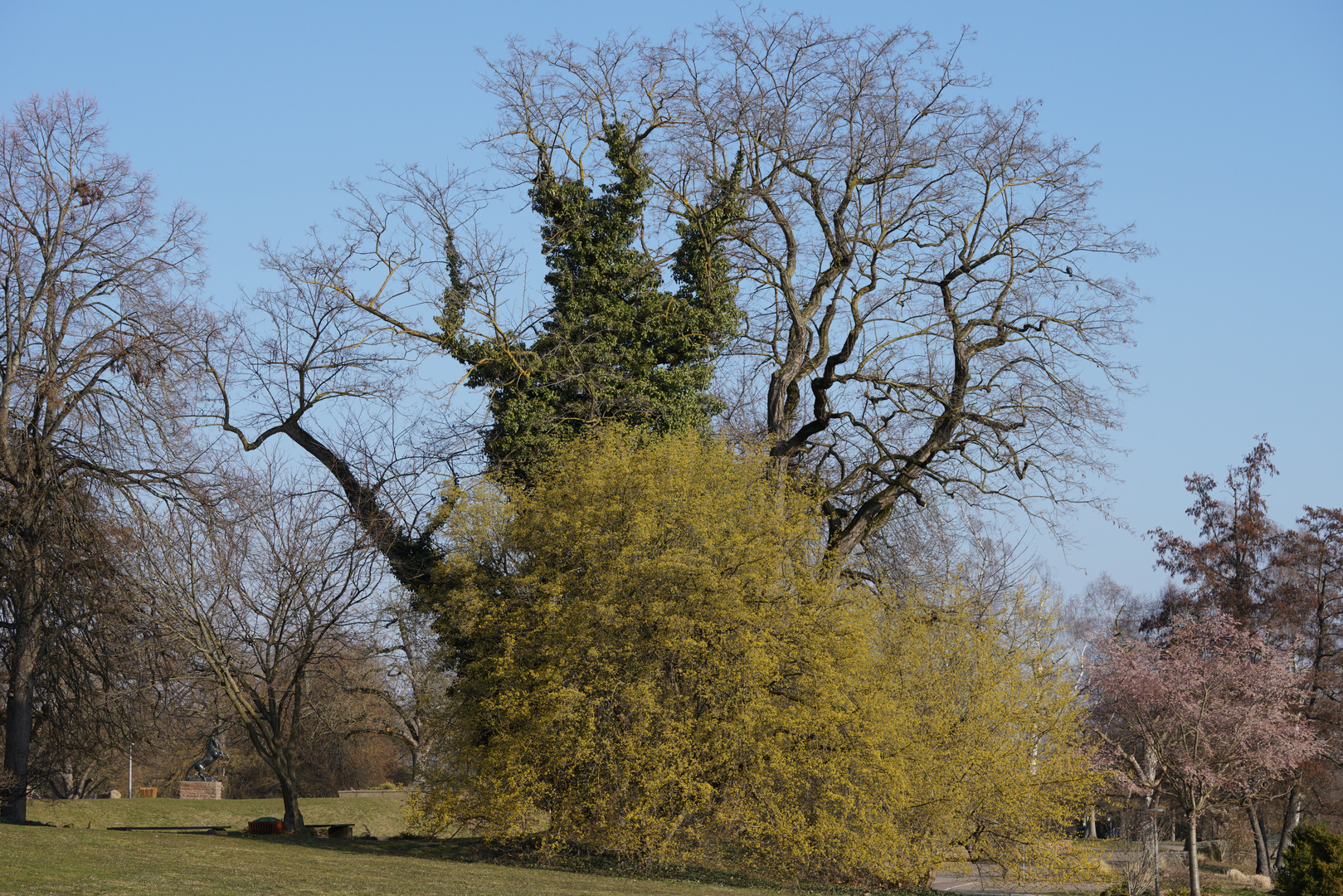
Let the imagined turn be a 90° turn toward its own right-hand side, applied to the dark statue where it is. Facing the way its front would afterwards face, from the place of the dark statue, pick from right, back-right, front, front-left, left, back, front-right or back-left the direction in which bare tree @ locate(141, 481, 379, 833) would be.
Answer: front

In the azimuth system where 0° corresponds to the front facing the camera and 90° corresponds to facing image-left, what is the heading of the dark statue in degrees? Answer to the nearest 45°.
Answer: approximately 270°

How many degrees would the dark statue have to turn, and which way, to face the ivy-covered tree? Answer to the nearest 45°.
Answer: approximately 90° to its right

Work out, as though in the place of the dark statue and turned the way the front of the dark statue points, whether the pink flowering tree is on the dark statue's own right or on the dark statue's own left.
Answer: on the dark statue's own right

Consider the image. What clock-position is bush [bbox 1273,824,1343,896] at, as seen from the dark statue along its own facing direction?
The bush is roughly at 2 o'clock from the dark statue.
